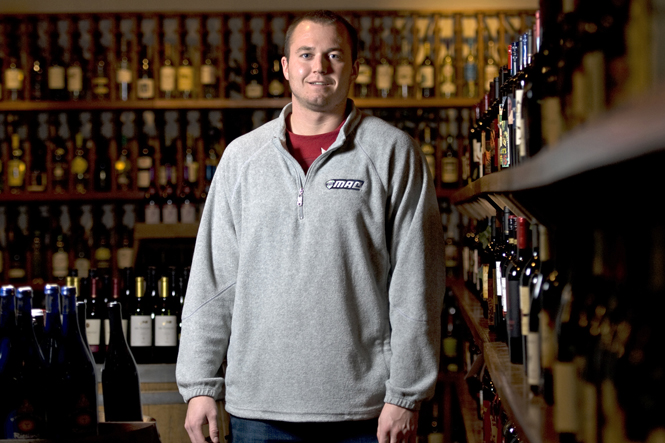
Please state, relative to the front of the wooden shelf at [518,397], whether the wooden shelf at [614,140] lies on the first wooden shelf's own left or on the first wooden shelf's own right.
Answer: on the first wooden shelf's own left

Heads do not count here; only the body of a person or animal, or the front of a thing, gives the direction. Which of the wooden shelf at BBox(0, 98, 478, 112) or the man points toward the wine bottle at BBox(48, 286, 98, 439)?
the wooden shelf

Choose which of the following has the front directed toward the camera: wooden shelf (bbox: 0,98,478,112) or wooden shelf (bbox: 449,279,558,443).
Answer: wooden shelf (bbox: 0,98,478,112)

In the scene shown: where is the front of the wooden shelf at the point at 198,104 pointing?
toward the camera

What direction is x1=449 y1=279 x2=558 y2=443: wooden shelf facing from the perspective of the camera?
to the viewer's left

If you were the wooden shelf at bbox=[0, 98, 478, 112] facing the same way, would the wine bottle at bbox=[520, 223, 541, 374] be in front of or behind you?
in front

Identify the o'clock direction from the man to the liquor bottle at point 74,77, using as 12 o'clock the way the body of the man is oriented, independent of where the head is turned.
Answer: The liquor bottle is roughly at 5 o'clock from the man.

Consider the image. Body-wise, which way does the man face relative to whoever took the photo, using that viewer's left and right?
facing the viewer

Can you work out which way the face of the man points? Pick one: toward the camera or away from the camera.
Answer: toward the camera

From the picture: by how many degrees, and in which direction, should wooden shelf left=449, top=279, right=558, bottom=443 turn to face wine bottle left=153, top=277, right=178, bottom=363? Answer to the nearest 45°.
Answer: approximately 45° to its right

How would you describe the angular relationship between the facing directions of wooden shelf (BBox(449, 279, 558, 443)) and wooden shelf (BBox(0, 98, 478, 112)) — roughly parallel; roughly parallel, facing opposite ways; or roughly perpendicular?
roughly perpendicular

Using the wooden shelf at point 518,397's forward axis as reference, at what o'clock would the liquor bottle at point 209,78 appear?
The liquor bottle is roughly at 2 o'clock from the wooden shelf.

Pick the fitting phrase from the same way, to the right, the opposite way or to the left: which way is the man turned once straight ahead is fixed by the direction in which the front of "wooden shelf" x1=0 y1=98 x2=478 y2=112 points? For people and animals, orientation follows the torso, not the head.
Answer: the same way

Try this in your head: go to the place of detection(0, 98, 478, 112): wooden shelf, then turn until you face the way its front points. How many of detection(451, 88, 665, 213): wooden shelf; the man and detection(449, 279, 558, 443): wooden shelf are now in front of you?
3

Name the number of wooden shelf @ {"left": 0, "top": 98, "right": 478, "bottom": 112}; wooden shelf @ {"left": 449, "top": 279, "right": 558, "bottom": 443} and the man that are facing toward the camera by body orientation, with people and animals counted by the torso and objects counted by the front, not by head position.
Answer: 2
